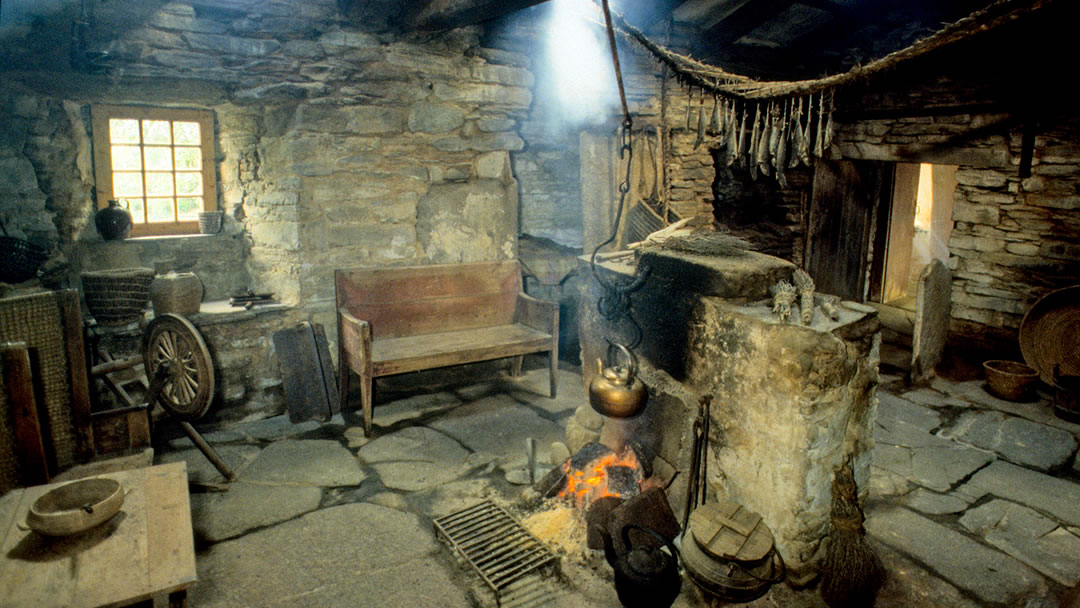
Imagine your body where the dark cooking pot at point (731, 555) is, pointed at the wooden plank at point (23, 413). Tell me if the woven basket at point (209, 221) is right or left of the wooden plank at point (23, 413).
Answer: right

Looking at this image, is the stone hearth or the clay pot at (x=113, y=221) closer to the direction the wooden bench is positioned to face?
the stone hearth

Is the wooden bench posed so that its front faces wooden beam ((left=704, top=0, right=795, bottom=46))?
no

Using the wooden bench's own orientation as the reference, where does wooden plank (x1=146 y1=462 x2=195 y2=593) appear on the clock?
The wooden plank is roughly at 2 o'clock from the wooden bench.

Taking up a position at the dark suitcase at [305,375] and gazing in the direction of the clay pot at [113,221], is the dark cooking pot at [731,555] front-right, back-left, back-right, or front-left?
back-left

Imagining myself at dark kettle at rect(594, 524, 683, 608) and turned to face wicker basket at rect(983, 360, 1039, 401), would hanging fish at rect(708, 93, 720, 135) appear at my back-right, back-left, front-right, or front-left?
front-left

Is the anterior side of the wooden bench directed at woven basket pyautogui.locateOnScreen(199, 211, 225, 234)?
no

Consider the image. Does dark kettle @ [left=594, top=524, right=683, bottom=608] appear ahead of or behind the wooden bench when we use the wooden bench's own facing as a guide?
ahead

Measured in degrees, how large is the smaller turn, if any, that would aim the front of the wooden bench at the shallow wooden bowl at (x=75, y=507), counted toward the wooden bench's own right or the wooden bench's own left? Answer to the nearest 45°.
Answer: approximately 45° to the wooden bench's own right

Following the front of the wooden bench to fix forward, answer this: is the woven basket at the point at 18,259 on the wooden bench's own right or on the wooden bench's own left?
on the wooden bench's own right

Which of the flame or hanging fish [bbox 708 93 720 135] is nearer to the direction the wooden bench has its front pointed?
the flame

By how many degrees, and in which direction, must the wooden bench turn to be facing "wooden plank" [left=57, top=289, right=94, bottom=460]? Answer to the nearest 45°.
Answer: approximately 90° to its right

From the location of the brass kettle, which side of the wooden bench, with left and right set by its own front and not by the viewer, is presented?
front

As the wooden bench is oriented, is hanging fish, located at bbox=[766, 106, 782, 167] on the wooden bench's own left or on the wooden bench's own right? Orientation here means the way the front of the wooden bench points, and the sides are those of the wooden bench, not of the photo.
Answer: on the wooden bench's own left

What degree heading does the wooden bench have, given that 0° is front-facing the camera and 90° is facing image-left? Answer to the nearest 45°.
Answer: approximately 315°

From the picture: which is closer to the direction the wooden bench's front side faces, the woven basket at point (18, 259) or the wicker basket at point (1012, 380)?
the wicker basket
